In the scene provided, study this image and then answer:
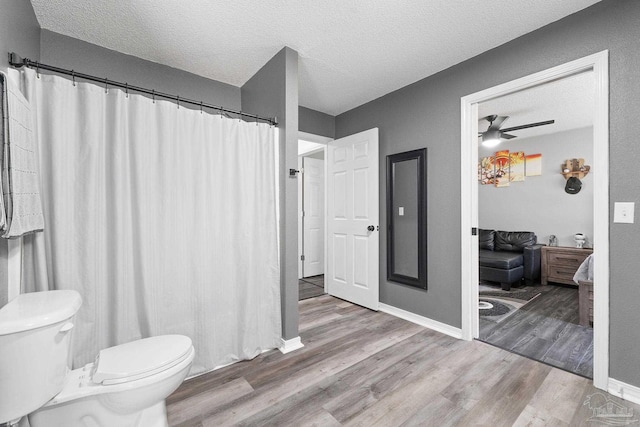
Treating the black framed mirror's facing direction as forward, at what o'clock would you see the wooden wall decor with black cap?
The wooden wall decor with black cap is roughly at 6 o'clock from the black framed mirror.

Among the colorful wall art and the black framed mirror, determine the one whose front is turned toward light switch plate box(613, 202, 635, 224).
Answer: the colorful wall art

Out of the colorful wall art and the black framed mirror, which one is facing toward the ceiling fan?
the colorful wall art

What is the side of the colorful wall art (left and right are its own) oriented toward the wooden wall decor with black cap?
left

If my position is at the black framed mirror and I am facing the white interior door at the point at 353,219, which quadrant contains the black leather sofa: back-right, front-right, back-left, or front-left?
back-right

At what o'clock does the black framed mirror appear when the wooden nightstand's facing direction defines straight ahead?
The black framed mirror is roughly at 1 o'clock from the wooden nightstand.

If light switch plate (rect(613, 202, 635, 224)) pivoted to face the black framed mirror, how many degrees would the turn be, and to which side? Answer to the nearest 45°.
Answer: approximately 90° to its right

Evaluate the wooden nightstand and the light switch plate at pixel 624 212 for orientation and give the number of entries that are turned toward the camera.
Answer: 2

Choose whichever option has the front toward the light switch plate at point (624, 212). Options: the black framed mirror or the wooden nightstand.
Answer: the wooden nightstand

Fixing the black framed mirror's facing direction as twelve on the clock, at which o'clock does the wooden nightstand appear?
The wooden nightstand is roughly at 6 o'clock from the black framed mirror.

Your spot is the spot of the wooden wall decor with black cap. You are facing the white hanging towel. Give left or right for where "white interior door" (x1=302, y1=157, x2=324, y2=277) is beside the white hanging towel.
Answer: right

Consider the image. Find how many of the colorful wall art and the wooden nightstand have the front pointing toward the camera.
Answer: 2

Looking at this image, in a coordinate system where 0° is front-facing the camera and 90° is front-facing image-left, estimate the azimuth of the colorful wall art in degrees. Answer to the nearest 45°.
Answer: approximately 0°
